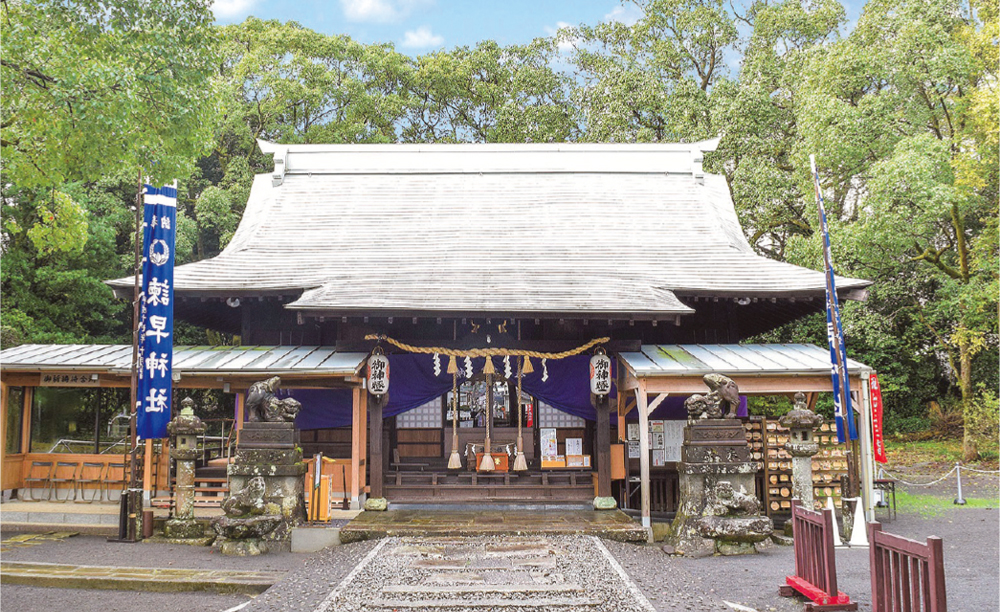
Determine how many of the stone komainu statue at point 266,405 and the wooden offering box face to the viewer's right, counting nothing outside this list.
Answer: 1

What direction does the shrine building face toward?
toward the camera

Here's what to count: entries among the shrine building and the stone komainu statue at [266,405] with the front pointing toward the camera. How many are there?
1

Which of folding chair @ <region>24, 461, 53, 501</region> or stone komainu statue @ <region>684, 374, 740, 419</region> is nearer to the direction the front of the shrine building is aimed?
the stone komainu statue

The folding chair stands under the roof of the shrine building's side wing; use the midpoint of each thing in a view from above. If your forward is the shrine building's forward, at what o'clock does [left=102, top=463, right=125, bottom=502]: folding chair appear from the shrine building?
The folding chair is roughly at 3 o'clock from the shrine building.

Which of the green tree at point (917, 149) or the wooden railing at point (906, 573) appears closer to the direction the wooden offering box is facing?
the wooden railing

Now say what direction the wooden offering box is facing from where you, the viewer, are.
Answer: facing the viewer

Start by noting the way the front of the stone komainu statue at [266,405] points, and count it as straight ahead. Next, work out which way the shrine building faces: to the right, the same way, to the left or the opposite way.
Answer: to the right

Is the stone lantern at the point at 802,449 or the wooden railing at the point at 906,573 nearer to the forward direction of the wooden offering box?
the wooden railing

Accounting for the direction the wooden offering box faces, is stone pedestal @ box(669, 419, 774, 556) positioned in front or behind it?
in front

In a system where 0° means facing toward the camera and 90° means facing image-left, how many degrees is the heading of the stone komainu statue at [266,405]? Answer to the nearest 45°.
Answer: approximately 270°

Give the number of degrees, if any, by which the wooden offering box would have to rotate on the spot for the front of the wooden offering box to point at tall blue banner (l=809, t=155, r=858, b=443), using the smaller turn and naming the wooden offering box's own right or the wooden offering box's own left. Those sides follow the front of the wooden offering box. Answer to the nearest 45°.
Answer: approximately 45° to the wooden offering box's own left

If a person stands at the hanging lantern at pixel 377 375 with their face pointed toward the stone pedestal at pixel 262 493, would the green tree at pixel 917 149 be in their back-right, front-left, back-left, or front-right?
back-left

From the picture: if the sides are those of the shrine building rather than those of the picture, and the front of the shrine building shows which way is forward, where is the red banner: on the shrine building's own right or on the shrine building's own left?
on the shrine building's own left

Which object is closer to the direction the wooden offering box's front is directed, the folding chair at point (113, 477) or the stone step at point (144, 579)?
the stone step
